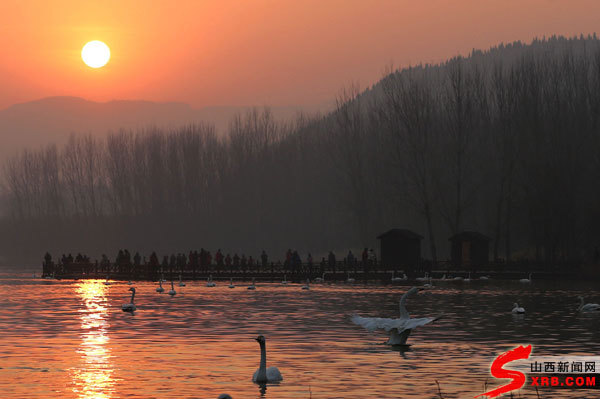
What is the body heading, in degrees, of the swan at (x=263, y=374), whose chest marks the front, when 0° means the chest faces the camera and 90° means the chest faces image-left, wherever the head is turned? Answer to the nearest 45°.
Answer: approximately 45°
